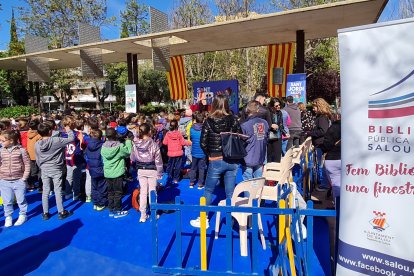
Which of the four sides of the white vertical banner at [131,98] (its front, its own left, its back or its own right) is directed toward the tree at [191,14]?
back

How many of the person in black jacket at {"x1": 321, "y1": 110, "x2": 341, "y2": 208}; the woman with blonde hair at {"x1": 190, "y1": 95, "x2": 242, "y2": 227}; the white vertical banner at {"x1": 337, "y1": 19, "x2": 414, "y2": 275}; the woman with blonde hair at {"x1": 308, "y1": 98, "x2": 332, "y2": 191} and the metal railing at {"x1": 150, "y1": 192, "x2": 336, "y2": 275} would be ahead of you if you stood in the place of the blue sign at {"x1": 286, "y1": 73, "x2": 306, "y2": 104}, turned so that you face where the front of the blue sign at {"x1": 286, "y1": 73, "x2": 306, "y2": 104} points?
5

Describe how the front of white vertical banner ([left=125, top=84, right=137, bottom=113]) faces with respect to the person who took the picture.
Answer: facing the viewer

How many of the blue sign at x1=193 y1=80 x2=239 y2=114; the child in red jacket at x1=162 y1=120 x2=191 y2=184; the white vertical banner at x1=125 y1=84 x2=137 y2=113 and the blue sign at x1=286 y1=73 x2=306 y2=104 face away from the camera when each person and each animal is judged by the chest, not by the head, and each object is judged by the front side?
1

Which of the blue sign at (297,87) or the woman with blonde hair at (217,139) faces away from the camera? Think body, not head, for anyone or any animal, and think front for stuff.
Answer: the woman with blonde hair

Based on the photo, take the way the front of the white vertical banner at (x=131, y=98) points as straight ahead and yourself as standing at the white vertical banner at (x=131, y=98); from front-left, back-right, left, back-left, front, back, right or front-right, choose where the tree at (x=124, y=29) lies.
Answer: back

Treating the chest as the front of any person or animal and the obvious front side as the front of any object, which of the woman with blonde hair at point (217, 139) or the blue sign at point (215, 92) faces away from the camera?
the woman with blonde hair

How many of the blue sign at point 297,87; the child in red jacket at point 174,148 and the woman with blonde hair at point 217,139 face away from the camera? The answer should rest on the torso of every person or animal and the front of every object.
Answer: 2

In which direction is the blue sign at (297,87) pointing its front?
toward the camera

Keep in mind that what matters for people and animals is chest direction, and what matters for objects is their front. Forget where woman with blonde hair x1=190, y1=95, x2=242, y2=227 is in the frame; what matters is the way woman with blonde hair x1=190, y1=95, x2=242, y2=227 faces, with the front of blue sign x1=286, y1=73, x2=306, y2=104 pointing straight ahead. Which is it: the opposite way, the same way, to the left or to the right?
the opposite way

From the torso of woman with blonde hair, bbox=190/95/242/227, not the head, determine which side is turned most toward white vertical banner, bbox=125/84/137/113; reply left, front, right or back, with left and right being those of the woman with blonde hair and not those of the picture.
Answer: front

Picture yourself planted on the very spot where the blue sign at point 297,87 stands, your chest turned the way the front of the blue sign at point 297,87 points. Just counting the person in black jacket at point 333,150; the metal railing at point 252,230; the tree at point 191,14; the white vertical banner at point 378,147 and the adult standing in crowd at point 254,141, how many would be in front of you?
4

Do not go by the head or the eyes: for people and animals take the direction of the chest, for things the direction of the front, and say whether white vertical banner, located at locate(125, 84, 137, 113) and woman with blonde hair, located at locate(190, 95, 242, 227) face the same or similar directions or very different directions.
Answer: very different directions

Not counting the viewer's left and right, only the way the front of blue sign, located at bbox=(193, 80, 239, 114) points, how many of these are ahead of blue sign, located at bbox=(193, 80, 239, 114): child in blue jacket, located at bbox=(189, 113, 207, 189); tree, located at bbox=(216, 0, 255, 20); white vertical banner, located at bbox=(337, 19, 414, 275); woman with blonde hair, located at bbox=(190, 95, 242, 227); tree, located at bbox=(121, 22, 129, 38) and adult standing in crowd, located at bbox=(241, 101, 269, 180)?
4

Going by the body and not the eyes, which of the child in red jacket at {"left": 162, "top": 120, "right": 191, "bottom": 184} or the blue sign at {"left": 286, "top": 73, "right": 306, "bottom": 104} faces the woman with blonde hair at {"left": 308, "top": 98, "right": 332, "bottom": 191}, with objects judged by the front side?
the blue sign

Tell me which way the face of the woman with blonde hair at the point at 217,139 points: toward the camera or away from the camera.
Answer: away from the camera

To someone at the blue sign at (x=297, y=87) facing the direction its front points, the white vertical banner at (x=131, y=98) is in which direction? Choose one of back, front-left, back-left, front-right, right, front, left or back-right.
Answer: right

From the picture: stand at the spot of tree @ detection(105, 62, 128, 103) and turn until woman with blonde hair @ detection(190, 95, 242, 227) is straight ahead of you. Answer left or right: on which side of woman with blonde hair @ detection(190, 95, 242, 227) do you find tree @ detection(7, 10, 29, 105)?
right

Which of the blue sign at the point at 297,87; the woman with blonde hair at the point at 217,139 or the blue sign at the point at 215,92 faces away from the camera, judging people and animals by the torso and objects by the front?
the woman with blonde hair

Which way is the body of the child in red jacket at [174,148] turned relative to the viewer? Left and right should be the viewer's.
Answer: facing away from the viewer
